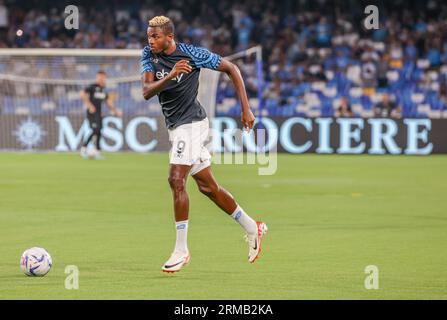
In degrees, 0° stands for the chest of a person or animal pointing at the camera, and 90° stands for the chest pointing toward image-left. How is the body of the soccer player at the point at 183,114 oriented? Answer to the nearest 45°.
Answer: approximately 45°

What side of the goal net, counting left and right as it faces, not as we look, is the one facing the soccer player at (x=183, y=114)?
front

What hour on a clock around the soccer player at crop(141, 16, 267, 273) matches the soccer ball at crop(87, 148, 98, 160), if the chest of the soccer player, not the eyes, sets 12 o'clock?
The soccer ball is roughly at 4 o'clock from the soccer player.

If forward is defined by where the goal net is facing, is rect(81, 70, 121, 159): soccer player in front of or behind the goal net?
in front

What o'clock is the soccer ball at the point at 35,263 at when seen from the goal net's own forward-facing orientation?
The soccer ball is roughly at 12 o'clock from the goal net.

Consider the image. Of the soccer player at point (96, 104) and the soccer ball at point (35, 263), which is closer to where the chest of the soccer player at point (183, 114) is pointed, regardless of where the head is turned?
the soccer ball

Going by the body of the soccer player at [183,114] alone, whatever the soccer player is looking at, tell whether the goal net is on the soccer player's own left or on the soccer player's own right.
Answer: on the soccer player's own right

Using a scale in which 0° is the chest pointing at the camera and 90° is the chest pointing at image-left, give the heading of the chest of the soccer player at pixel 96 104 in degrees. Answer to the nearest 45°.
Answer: approximately 315°

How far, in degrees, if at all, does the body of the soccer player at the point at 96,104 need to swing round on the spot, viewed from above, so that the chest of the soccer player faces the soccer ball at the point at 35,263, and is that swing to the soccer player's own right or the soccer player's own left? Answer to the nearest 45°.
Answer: approximately 45° to the soccer player's own right
